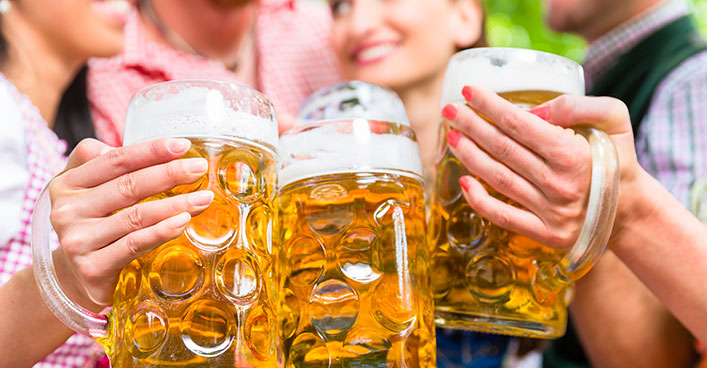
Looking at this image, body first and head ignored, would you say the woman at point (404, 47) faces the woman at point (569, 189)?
no

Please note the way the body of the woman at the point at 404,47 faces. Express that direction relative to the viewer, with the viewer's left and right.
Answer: facing the viewer and to the left of the viewer

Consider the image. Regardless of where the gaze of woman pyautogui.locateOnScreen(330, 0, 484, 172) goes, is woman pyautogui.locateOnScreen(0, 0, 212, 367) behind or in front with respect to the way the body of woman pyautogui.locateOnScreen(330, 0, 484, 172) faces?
in front

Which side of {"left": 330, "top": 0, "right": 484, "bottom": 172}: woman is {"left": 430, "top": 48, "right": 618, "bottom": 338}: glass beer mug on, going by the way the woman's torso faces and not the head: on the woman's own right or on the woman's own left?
on the woman's own left

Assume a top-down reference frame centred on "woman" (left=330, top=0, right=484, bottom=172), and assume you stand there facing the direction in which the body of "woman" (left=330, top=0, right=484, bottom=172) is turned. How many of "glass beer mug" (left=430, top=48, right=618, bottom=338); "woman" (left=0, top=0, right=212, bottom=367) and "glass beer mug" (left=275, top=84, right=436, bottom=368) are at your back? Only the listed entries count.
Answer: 0

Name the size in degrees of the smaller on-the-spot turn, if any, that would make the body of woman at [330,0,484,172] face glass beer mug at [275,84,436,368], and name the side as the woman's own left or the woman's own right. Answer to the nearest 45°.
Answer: approximately 45° to the woman's own left

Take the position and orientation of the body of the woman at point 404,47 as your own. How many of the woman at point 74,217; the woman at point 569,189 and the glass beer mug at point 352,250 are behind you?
0
